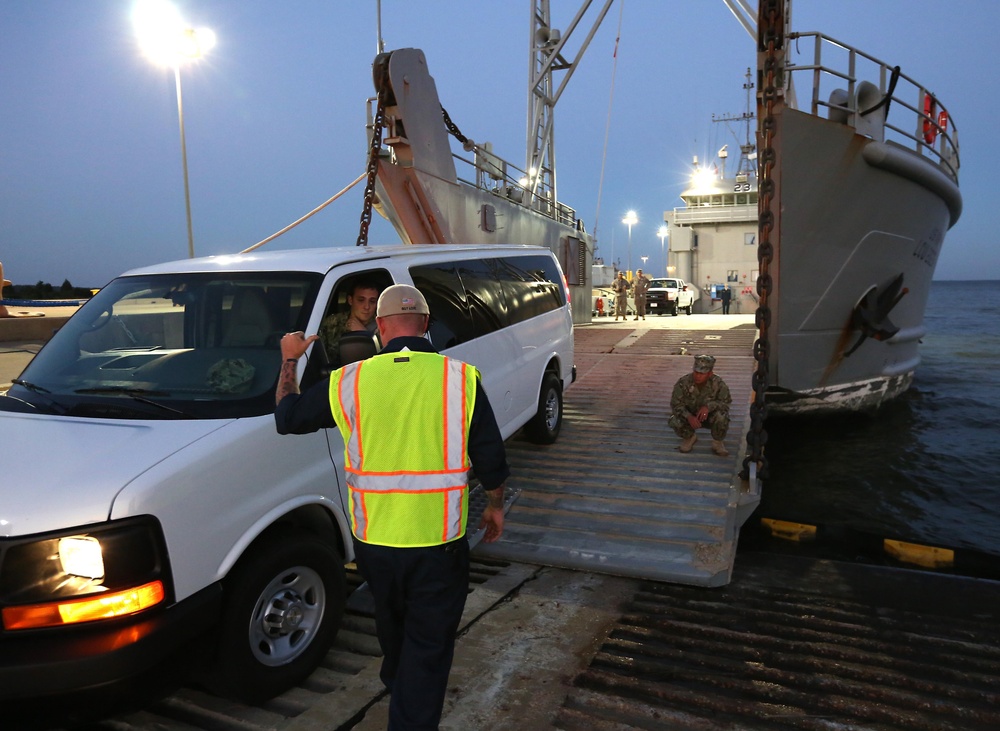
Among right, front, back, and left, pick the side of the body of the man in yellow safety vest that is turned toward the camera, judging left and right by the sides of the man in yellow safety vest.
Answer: back

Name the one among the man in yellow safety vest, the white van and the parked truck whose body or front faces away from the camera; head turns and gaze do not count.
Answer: the man in yellow safety vest

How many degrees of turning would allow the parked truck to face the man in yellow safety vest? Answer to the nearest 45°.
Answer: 0° — it already faces them

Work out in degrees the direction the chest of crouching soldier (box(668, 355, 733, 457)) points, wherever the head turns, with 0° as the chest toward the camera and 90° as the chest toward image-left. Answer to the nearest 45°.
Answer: approximately 0°

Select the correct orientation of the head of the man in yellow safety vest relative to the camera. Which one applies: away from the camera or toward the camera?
away from the camera

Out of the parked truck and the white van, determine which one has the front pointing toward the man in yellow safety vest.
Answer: the parked truck

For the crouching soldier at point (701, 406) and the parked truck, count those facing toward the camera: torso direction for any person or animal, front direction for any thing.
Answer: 2

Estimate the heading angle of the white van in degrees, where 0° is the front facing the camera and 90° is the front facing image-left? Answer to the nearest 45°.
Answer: approximately 45°

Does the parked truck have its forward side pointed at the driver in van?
yes

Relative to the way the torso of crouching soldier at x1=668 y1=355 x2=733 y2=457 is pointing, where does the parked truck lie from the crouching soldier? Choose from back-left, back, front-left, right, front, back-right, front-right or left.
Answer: back

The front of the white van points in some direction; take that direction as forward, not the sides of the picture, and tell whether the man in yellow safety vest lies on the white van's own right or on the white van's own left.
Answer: on the white van's own left
